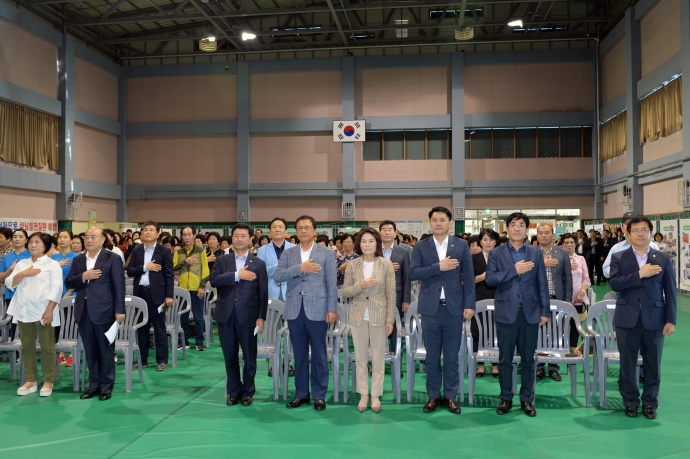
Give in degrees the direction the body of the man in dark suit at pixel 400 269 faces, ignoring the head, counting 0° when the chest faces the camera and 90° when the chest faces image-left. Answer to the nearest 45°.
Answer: approximately 0°

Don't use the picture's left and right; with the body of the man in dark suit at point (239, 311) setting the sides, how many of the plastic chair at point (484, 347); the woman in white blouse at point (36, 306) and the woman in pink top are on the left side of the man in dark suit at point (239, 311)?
2

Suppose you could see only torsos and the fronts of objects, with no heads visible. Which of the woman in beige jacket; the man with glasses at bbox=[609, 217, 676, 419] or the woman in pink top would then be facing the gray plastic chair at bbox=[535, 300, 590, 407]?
the woman in pink top
